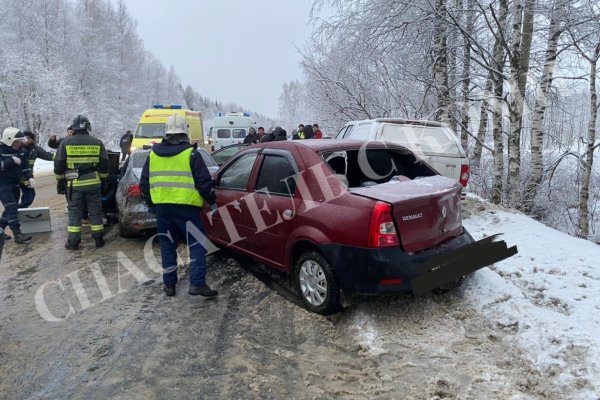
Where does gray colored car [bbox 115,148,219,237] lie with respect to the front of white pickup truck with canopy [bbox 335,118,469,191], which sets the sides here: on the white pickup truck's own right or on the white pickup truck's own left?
on the white pickup truck's own left

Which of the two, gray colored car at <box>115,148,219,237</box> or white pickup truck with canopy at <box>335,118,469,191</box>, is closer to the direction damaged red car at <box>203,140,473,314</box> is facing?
the gray colored car

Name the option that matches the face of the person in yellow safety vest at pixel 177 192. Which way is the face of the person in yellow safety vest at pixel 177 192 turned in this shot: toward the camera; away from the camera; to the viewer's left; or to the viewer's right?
away from the camera

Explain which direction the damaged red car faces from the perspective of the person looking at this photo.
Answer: facing away from the viewer and to the left of the viewer

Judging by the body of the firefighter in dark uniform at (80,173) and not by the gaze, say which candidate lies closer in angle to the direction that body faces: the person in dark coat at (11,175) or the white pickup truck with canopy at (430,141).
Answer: the person in dark coat
